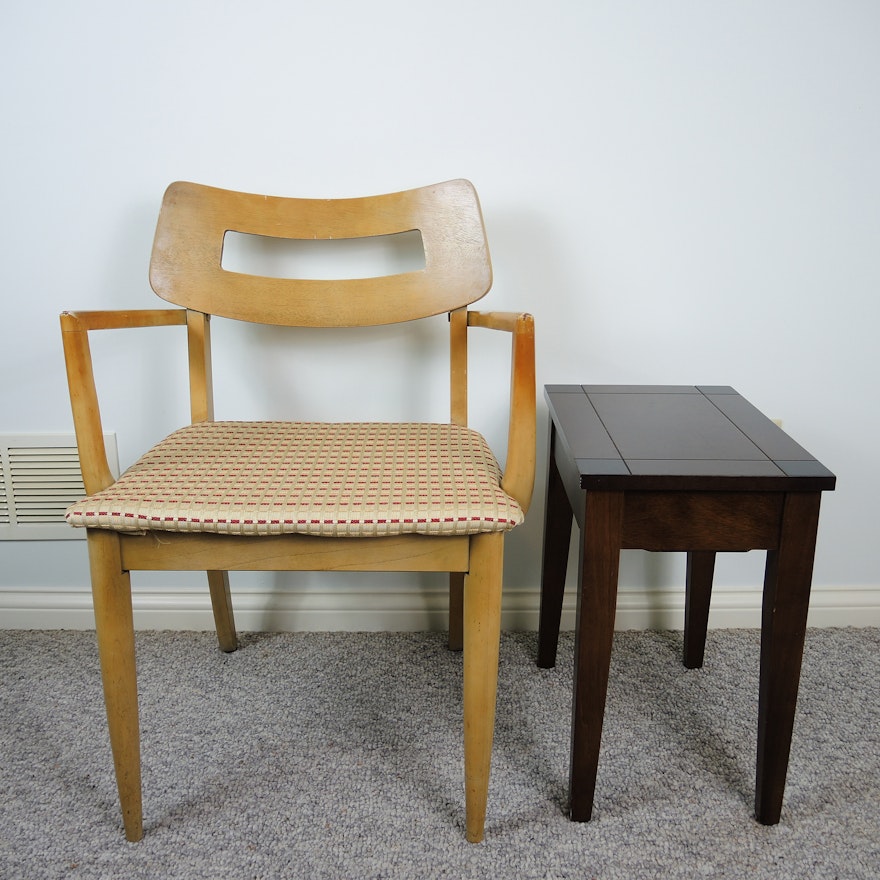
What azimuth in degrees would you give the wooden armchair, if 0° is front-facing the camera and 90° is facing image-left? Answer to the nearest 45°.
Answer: approximately 0°

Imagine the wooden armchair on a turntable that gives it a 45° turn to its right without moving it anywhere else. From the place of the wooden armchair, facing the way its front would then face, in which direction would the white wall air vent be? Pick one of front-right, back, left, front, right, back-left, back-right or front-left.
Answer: right
